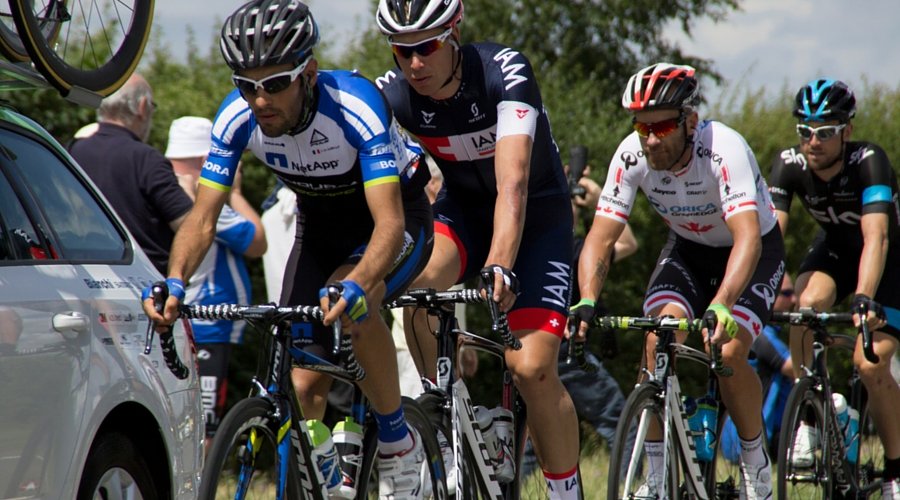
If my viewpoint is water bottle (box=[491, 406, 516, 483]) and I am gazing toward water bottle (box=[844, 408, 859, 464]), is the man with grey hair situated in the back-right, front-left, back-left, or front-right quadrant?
back-left

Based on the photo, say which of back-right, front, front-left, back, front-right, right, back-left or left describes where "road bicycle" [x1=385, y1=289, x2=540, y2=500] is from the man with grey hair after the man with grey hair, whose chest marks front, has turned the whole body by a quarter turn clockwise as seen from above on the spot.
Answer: front

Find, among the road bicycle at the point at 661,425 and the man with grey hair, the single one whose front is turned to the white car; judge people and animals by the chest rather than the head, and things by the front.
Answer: the road bicycle

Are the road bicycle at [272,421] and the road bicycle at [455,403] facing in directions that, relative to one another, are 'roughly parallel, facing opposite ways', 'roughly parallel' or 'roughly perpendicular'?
roughly parallel

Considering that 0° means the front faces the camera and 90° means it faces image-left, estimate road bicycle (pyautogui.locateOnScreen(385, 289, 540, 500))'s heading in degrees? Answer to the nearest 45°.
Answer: approximately 45°

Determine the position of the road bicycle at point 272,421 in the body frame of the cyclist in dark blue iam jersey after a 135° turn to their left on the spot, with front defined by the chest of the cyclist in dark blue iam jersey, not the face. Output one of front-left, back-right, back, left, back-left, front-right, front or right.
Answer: back-right

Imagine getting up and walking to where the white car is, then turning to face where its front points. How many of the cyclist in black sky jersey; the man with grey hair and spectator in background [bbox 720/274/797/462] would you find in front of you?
0

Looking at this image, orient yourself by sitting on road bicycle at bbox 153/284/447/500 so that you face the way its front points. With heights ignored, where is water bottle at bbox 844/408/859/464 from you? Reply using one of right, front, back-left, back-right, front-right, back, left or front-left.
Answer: back

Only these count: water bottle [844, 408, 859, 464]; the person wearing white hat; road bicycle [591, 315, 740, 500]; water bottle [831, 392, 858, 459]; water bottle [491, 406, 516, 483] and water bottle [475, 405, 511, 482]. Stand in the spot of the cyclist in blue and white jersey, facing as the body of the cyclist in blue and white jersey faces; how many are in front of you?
0

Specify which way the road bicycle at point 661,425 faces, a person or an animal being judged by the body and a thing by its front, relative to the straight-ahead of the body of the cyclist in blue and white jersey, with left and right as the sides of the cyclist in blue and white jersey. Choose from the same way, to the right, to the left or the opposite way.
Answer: the same way

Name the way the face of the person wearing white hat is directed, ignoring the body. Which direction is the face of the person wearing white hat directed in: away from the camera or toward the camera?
away from the camera

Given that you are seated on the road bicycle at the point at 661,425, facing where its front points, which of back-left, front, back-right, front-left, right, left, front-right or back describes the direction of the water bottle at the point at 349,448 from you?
front

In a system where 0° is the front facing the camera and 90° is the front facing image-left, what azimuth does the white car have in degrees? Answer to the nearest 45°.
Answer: approximately 45°

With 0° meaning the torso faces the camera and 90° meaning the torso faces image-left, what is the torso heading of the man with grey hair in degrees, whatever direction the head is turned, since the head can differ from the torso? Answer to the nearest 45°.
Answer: approximately 225°

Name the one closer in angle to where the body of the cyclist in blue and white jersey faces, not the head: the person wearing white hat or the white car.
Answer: the white car

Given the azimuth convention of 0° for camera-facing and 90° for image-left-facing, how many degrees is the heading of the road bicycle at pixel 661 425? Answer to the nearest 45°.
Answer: approximately 45°

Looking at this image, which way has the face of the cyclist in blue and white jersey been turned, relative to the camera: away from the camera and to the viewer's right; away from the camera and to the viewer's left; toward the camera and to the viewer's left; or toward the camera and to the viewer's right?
toward the camera and to the viewer's left

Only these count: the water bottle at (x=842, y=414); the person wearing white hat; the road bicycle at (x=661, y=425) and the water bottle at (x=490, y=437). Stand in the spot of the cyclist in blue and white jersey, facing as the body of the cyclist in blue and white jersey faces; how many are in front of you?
0

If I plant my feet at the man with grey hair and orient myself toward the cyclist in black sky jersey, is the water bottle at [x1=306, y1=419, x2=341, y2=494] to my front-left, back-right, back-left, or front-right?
front-right

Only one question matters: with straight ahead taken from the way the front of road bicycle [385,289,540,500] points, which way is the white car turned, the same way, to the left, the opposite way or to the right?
the same way
